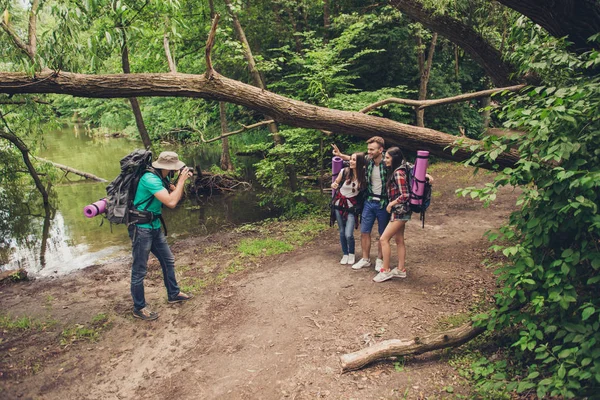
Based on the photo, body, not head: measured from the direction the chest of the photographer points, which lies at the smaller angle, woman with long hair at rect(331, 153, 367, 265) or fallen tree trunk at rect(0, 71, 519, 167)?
the woman with long hair

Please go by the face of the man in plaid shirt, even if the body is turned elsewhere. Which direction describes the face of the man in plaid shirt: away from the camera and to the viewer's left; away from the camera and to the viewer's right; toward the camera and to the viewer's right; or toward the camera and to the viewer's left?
toward the camera and to the viewer's left

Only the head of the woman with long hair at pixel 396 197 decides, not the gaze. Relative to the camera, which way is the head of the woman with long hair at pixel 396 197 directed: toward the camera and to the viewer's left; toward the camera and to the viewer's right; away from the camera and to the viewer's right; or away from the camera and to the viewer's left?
toward the camera and to the viewer's left

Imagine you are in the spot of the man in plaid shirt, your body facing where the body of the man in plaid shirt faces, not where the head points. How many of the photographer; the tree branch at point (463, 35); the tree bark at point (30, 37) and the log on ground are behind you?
1

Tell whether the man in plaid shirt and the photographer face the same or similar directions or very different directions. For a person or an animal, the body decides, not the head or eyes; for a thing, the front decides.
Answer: very different directions

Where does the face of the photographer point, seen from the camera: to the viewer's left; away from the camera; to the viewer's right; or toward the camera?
to the viewer's right

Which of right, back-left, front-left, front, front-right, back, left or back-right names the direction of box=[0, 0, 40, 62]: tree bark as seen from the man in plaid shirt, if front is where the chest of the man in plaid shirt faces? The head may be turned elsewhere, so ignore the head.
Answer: front-right

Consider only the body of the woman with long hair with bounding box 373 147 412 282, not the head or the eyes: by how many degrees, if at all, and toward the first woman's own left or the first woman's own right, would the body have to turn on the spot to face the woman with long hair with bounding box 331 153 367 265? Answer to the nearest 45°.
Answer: approximately 45° to the first woman's own right

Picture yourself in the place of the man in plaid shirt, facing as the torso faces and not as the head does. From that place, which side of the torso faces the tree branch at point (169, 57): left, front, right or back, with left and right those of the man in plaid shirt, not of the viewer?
right

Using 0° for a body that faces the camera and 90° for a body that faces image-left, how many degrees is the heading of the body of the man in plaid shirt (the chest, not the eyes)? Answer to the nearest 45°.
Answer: approximately 45°

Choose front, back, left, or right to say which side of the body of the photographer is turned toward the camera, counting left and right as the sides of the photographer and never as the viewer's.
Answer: right
